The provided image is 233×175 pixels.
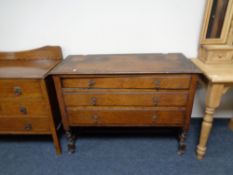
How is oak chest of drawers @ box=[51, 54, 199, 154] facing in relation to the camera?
toward the camera

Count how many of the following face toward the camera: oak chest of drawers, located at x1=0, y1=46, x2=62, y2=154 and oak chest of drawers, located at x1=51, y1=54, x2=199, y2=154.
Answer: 2

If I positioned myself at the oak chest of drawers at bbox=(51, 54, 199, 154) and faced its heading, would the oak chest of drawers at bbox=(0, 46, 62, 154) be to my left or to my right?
on my right

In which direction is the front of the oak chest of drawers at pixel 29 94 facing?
toward the camera

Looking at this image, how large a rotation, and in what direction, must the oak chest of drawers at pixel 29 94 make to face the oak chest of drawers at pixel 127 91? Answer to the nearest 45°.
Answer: approximately 45° to its left
